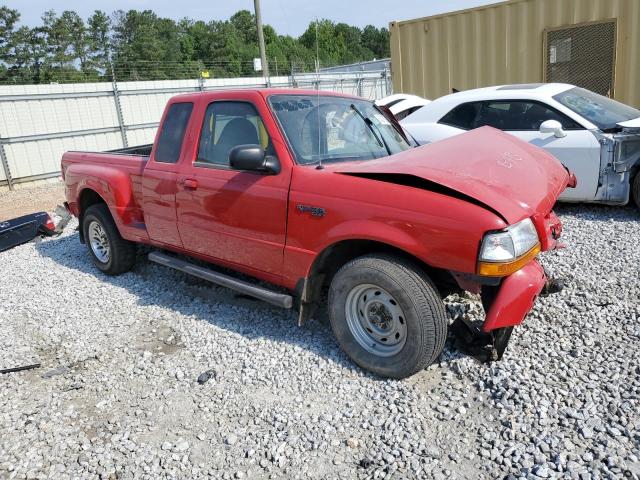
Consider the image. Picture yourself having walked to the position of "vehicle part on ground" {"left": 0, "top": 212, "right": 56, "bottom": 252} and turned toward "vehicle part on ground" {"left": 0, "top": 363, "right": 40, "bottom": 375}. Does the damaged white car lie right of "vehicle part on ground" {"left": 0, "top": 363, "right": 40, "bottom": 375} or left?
left

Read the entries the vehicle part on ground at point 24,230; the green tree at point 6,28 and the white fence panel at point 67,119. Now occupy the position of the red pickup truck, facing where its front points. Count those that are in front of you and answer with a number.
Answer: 0

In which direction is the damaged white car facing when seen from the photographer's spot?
facing the viewer and to the right of the viewer

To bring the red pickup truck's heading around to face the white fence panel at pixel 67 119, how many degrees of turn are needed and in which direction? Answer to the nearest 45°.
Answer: approximately 180°

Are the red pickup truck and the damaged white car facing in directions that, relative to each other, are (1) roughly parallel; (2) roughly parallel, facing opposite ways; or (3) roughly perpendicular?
roughly parallel

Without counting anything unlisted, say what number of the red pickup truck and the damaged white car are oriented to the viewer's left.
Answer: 0

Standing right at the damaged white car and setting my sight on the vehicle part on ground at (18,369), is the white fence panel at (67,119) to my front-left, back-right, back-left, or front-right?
front-right

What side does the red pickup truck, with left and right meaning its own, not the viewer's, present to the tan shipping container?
left

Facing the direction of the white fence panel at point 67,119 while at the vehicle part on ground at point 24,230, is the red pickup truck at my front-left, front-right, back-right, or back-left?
back-right

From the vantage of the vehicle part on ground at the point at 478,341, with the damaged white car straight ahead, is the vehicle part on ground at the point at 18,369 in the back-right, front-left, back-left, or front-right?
back-left

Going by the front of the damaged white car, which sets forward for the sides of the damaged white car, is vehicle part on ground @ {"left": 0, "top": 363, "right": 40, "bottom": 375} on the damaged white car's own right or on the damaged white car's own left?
on the damaged white car's own right

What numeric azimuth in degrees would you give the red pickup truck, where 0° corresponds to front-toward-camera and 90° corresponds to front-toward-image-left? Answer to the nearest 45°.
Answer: approximately 315°
